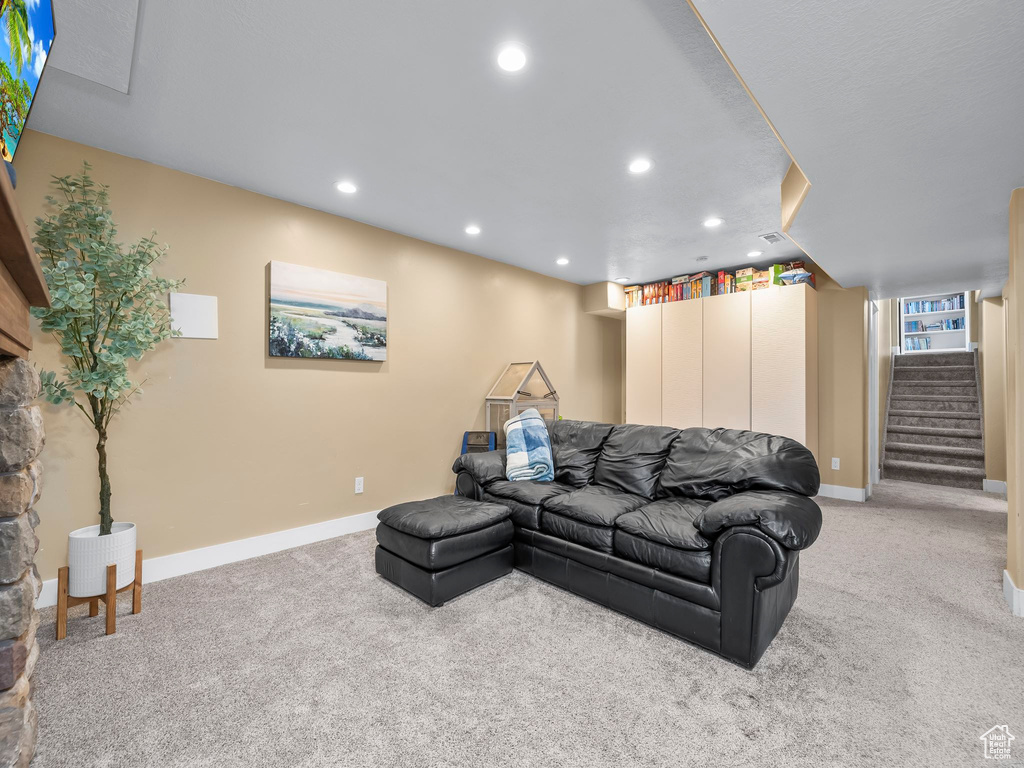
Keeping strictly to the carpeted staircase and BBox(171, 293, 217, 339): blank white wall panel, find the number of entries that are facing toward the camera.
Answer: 2

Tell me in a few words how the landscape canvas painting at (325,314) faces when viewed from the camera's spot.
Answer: facing the viewer and to the right of the viewer

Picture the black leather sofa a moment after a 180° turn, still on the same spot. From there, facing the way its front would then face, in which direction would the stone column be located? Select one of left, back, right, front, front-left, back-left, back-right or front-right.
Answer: back

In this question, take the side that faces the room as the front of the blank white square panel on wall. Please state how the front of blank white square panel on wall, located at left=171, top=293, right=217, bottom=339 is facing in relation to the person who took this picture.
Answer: facing the viewer

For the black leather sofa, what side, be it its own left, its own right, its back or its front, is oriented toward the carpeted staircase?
back

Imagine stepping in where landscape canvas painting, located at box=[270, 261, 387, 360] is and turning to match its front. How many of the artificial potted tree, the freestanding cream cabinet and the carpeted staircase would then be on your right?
1

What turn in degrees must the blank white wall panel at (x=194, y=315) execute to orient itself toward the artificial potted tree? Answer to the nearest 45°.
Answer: approximately 45° to its right

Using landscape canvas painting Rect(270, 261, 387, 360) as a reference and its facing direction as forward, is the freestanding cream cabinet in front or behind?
in front

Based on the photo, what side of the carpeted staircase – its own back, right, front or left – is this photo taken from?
front

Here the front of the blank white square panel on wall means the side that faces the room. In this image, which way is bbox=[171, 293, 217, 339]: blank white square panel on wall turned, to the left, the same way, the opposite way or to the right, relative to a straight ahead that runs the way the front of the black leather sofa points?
to the left

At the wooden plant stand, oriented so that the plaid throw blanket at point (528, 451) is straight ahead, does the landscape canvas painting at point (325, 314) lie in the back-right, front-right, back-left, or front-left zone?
front-left

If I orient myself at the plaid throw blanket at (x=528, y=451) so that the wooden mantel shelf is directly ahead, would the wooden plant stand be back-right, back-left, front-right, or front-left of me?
front-right

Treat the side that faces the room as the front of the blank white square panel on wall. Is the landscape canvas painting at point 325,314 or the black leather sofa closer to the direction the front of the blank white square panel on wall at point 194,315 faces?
the black leather sofa

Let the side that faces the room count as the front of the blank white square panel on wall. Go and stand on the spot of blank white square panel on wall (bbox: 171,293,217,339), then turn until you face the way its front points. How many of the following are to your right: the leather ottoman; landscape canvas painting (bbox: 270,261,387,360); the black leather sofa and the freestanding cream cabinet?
0

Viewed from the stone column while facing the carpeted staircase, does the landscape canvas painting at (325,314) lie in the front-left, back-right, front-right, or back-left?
front-left

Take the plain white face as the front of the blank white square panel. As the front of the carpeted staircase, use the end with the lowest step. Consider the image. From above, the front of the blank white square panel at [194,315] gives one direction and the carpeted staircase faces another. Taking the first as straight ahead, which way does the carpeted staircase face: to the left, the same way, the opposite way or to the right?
to the right

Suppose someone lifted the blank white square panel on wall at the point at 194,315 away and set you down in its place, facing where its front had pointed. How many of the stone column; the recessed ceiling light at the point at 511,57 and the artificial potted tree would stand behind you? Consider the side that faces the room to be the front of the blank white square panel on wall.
0
